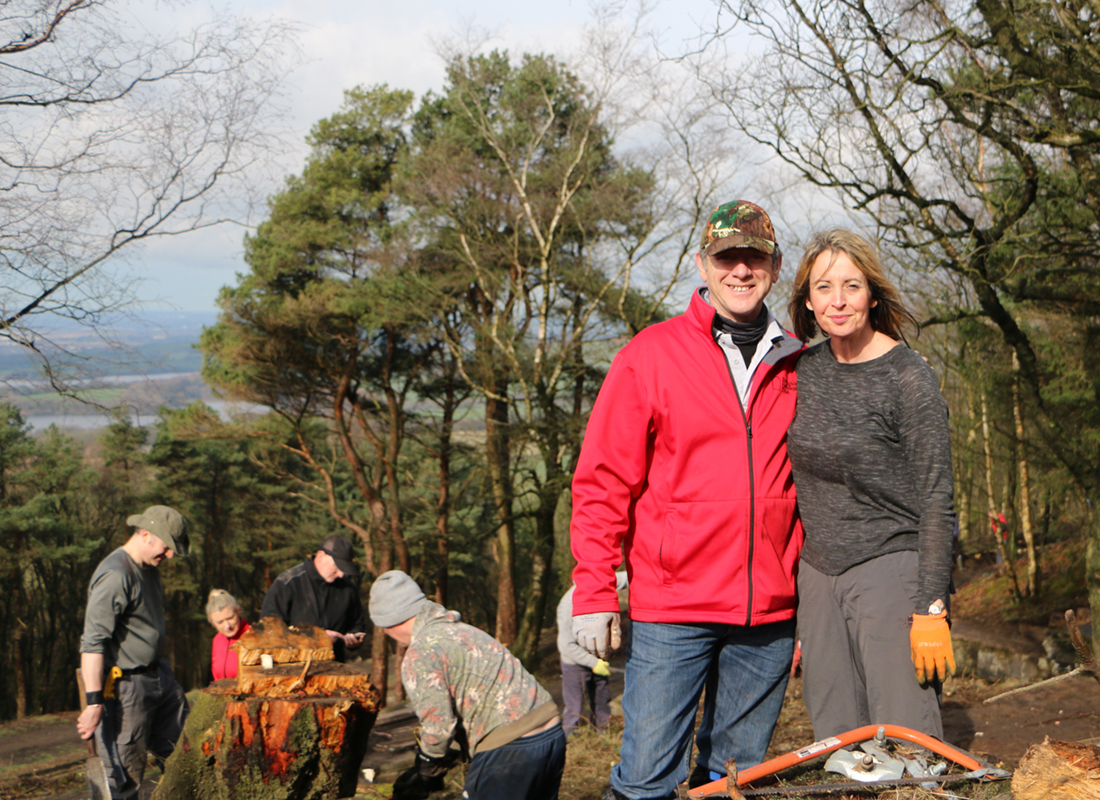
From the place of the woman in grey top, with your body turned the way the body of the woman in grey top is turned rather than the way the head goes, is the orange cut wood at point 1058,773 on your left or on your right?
on your left

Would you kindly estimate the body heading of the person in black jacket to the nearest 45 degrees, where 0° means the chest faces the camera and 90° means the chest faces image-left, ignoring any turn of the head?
approximately 315°

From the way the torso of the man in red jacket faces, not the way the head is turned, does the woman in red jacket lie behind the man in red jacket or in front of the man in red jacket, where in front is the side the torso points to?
behind

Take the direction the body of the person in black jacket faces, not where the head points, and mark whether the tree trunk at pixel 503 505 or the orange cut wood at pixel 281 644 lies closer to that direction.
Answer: the orange cut wood

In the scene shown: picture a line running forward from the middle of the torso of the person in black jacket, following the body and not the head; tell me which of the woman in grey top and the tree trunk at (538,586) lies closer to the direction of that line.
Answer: the woman in grey top
